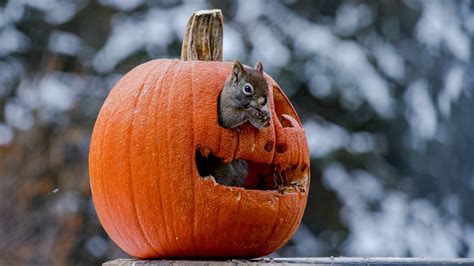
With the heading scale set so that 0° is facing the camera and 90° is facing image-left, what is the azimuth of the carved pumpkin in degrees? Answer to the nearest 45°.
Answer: approximately 315°

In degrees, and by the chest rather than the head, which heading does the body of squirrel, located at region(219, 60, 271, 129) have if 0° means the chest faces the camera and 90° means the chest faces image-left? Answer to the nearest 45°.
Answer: approximately 315°
